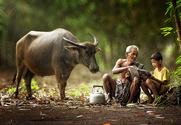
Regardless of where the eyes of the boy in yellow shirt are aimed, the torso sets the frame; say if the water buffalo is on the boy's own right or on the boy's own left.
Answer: on the boy's own right

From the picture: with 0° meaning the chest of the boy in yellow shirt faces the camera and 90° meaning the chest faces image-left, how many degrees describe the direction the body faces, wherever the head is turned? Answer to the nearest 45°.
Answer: approximately 45°
